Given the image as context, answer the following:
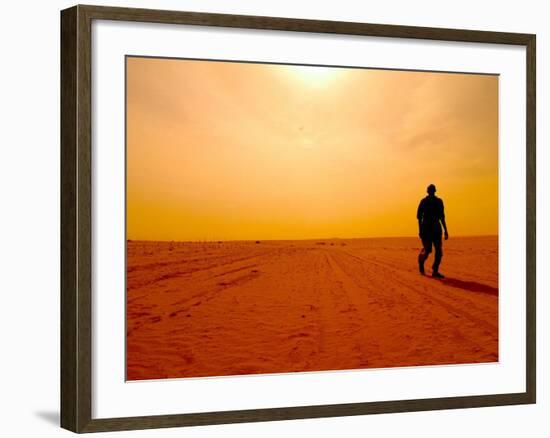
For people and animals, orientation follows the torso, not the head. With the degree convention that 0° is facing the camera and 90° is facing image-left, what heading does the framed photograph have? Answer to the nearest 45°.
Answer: approximately 315°
